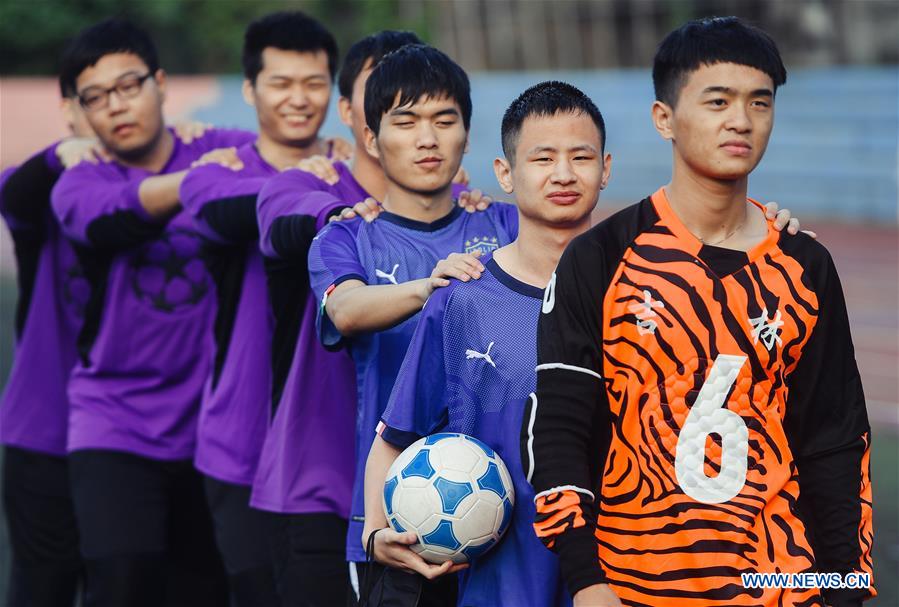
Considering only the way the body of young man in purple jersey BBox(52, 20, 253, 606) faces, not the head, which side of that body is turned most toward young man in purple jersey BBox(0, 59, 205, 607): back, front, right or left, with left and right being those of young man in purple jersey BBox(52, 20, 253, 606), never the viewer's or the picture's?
back

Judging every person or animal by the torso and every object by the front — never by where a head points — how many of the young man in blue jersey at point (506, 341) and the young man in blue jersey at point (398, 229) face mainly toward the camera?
2

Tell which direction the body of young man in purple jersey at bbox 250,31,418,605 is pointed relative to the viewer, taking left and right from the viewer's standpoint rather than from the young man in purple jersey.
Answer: facing the viewer and to the right of the viewer

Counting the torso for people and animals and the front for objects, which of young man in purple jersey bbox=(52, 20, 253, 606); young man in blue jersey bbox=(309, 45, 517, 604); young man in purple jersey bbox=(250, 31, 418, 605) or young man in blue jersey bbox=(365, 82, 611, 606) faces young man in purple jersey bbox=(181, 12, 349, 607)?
young man in purple jersey bbox=(52, 20, 253, 606)

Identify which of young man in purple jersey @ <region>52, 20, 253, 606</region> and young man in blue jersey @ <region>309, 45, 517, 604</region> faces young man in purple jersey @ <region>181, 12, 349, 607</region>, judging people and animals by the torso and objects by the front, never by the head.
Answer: young man in purple jersey @ <region>52, 20, 253, 606</region>

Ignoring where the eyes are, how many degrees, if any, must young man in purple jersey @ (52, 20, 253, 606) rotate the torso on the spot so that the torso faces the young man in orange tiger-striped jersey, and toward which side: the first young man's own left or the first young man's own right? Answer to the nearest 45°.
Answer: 0° — they already face them

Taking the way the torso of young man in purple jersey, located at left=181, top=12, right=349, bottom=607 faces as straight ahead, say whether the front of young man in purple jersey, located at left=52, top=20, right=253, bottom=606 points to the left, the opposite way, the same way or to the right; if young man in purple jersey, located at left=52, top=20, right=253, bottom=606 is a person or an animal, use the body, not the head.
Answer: the same way

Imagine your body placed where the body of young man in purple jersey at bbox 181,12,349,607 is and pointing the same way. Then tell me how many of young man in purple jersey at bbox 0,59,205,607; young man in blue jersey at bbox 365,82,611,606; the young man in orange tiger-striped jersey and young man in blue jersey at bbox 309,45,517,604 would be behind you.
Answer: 1

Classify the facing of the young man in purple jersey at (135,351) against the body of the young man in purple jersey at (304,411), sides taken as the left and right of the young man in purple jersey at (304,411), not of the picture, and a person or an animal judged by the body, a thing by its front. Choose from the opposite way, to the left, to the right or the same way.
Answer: the same way

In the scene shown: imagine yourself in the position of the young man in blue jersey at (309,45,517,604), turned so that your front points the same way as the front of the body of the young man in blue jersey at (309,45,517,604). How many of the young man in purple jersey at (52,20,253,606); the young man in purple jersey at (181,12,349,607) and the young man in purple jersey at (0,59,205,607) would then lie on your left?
0

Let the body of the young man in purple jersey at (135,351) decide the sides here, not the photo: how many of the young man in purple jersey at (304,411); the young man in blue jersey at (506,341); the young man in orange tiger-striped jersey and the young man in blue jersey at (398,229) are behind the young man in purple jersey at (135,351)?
0

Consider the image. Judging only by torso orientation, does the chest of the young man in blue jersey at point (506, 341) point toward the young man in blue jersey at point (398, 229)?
no

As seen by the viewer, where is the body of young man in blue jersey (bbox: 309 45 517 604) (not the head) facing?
toward the camera

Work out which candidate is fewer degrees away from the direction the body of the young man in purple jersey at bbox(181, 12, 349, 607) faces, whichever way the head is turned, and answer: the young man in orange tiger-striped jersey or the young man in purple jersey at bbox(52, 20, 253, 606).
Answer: the young man in orange tiger-striped jersey

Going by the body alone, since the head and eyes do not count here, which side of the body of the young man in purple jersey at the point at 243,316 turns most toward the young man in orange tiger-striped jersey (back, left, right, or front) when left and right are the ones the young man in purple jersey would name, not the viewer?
front

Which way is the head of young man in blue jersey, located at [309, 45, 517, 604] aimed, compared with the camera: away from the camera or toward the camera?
toward the camera

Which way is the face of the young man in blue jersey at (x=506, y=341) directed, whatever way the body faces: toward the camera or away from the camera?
toward the camera
